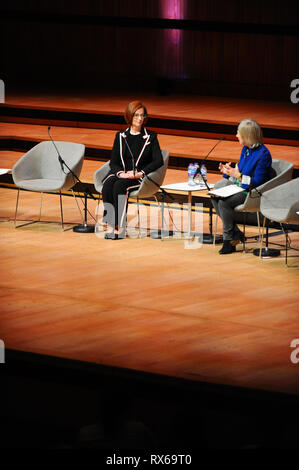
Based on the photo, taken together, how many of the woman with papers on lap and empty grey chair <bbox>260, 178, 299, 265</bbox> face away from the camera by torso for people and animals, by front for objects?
0

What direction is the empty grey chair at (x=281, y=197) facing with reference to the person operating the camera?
facing the viewer and to the left of the viewer

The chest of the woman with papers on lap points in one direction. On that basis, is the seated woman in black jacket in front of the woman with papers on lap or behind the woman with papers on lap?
in front

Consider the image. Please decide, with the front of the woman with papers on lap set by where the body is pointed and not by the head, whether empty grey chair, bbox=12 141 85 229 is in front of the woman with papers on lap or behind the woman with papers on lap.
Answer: in front

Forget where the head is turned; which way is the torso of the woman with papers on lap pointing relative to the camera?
to the viewer's left
